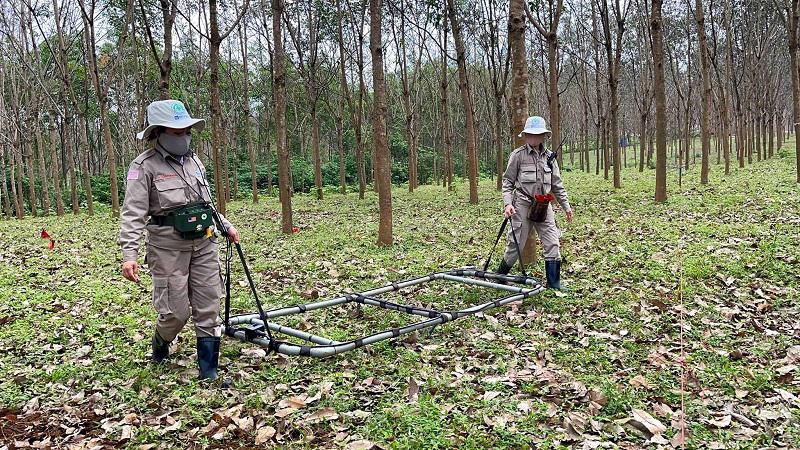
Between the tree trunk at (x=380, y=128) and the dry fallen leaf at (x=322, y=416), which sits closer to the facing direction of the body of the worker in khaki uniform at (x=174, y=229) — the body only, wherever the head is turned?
the dry fallen leaf

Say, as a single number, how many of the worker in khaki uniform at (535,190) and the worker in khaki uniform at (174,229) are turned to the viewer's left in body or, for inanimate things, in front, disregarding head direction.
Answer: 0

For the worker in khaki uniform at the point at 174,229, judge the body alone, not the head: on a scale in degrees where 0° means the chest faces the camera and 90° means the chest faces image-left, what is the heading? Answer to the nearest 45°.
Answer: approximately 315°

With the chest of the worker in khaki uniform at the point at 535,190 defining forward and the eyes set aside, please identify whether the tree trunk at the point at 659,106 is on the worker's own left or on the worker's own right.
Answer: on the worker's own left

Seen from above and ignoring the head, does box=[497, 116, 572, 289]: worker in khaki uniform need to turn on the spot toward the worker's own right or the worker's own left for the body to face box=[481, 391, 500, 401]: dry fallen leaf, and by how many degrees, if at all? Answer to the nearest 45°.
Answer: approximately 45° to the worker's own right

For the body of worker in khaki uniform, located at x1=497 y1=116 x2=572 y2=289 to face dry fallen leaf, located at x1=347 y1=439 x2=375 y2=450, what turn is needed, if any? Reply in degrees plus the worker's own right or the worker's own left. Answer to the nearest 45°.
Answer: approximately 45° to the worker's own right

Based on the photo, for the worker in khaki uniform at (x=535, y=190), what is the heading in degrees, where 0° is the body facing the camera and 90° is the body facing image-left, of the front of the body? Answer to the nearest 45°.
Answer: approximately 315°

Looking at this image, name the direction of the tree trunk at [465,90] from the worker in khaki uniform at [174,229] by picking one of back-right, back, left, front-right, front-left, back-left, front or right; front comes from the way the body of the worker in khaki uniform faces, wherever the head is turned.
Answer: left

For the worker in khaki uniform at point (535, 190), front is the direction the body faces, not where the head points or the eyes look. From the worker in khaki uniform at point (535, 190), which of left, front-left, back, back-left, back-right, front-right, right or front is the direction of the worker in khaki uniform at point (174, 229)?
right

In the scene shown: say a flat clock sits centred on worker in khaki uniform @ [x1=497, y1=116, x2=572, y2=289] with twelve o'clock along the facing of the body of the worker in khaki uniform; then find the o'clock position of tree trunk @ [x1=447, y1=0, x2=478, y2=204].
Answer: The tree trunk is roughly at 7 o'clock from the worker in khaki uniform.

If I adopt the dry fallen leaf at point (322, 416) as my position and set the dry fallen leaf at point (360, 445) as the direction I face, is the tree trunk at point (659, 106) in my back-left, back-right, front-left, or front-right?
back-left

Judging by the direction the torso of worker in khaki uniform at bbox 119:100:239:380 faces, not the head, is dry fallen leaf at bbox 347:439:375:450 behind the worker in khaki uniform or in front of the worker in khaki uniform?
in front
